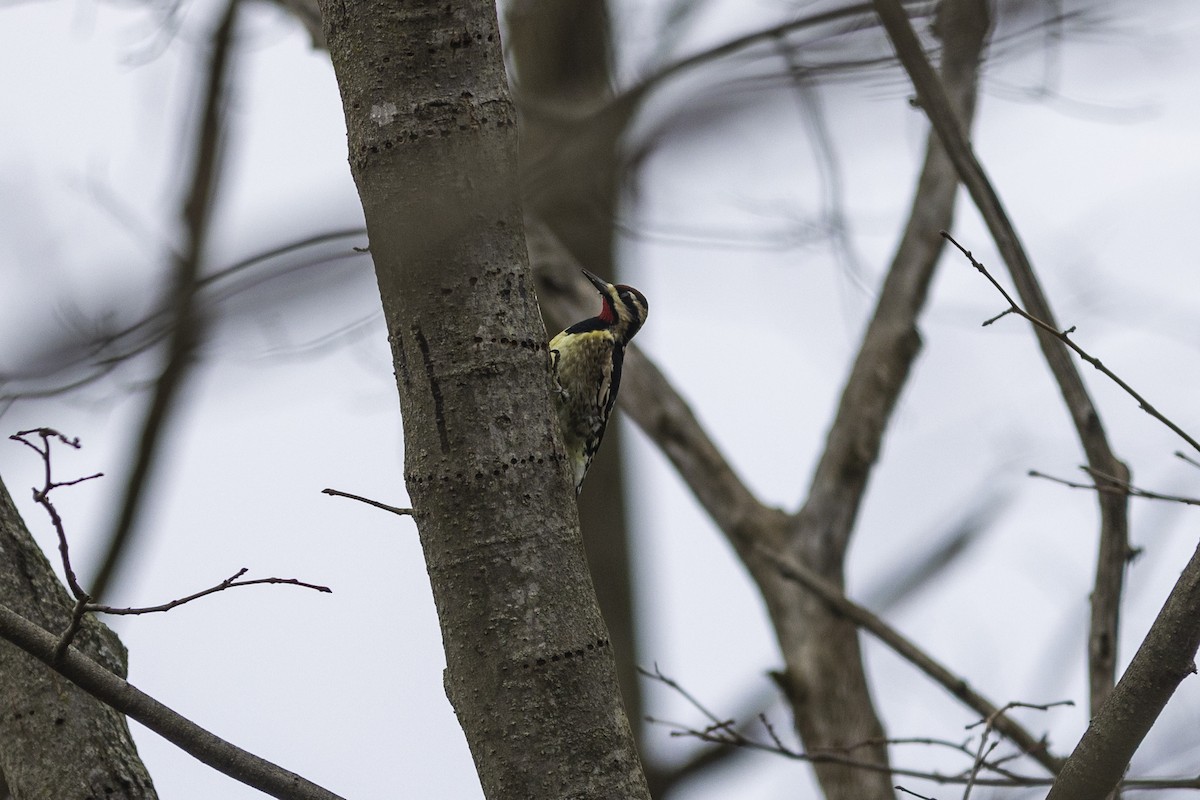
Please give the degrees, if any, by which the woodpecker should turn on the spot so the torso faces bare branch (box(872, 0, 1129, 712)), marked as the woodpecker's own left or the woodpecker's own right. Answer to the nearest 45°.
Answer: approximately 135° to the woodpecker's own left

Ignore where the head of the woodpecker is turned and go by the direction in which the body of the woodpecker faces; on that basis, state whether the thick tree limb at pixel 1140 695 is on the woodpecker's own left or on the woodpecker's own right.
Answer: on the woodpecker's own left

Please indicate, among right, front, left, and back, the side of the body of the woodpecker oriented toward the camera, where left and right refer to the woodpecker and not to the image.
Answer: left
